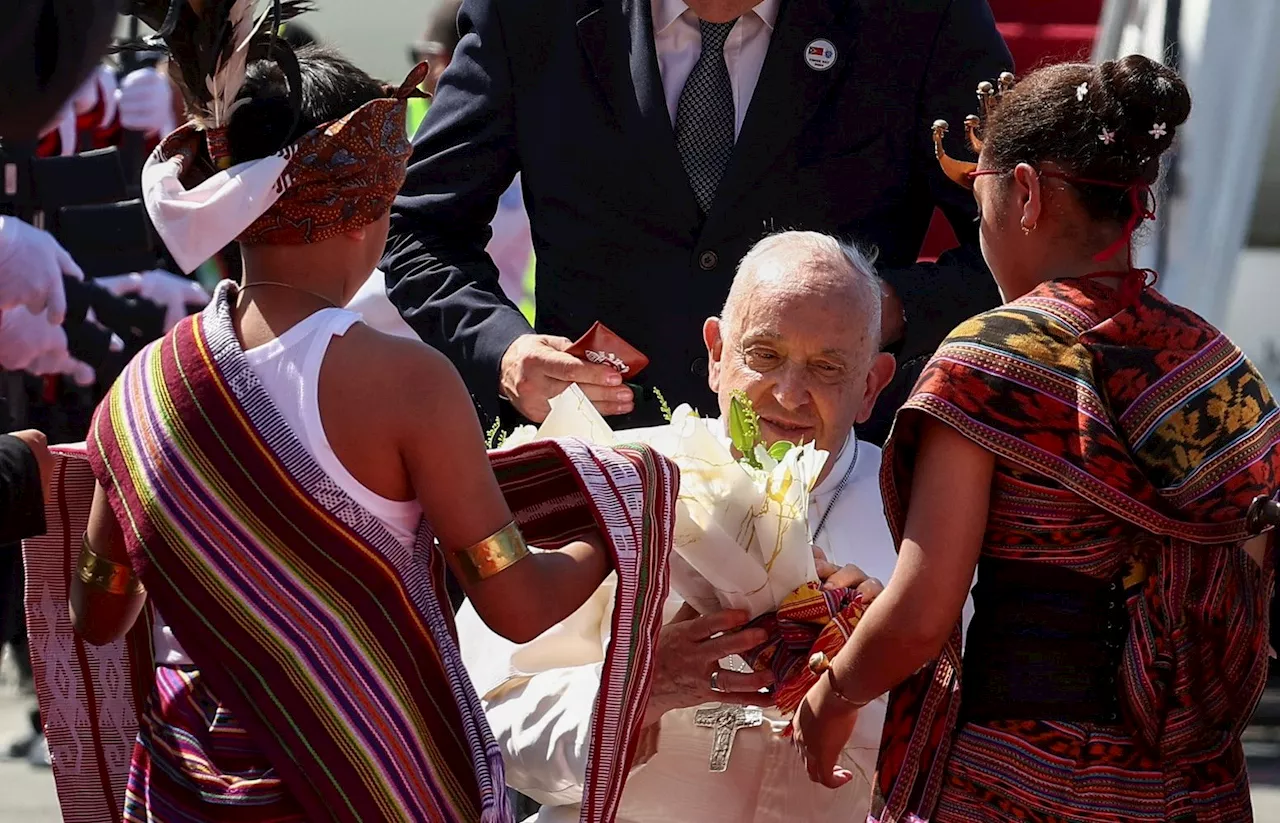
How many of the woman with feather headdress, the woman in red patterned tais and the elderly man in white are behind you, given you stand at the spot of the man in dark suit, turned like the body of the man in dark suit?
0

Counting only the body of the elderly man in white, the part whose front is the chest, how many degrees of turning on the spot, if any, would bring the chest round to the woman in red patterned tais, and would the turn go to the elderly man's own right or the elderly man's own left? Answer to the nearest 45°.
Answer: approximately 45° to the elderly man's own left

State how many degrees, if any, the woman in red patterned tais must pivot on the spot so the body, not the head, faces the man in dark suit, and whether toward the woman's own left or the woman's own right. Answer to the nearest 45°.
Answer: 0° — they already face them

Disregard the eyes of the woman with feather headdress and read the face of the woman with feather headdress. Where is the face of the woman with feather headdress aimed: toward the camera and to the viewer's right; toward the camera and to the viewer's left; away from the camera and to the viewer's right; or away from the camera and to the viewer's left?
away from the camera and to the viewer's right

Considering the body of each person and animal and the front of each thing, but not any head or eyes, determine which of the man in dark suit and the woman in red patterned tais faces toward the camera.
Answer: the man in dark suit

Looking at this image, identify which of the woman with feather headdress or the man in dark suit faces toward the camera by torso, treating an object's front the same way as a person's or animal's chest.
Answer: the man in dark suit

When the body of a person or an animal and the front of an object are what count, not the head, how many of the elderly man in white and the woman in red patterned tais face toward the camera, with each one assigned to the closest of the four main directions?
1

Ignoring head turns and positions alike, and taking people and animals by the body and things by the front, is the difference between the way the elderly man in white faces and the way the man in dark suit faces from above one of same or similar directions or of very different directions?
same or similar directions

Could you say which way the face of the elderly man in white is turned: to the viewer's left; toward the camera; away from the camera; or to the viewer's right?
toward the camera

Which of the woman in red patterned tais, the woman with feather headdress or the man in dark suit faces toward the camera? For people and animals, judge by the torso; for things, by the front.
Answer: the man in dark suit

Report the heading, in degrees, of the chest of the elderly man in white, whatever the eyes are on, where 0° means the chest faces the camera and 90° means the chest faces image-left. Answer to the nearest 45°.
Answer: approximately 0°

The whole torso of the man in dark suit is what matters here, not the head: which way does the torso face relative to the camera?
toward the camera

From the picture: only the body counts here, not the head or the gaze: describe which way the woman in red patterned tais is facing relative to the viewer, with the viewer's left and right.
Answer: facing away from the viewer and to the left of the viewer

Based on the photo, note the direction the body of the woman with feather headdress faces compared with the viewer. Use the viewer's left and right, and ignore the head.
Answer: facing away from the viewer and to the right of the viewer

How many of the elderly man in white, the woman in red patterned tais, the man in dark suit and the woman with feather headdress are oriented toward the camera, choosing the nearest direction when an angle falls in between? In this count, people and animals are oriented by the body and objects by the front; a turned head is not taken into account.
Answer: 2

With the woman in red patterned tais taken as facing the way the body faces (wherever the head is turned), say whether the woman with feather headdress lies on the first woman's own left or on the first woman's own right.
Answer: on the first woman's own left
